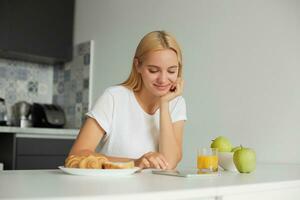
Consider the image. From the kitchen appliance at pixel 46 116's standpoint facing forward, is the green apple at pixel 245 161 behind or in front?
in front

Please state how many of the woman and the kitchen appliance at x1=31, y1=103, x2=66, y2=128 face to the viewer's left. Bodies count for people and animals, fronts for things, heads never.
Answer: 0

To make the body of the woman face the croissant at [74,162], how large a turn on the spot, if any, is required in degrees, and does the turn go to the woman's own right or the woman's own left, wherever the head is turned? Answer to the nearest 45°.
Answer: approximately 45° to the woman's own right

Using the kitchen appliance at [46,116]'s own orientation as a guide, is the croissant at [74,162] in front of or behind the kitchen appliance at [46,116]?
in front

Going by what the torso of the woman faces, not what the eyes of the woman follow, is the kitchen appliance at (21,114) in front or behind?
behind

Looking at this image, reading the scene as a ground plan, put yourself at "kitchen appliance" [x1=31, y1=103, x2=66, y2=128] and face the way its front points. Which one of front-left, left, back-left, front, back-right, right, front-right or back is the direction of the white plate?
front-right

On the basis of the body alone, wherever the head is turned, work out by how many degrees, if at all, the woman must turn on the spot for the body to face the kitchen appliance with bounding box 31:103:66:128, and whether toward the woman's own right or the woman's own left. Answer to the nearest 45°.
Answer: approximately 180°

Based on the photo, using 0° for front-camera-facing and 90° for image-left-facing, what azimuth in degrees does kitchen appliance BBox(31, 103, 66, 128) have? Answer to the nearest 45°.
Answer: approximately 315°
